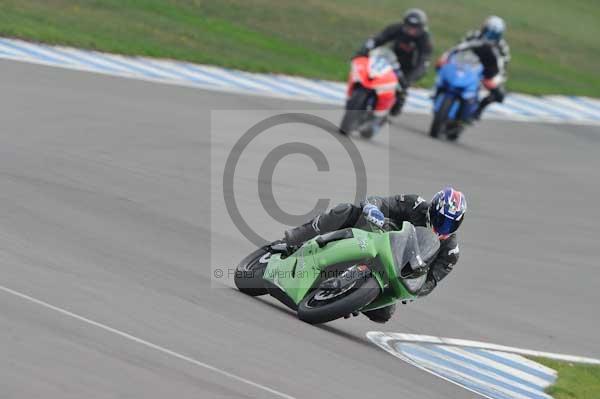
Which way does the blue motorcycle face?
toward the camera

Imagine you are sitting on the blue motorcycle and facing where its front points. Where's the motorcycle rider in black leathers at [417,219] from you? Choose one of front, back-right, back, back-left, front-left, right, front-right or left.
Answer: front

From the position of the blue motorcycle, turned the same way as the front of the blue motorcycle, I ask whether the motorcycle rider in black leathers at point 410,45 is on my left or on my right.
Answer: on my right

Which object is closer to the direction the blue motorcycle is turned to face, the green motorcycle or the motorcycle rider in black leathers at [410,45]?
the green motorcycle

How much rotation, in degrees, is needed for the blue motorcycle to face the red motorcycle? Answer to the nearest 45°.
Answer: approximately 45° to its right

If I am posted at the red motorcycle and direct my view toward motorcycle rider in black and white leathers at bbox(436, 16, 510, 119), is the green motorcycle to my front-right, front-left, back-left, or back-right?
back-right

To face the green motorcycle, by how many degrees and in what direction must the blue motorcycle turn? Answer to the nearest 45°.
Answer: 0° — it already faces it
